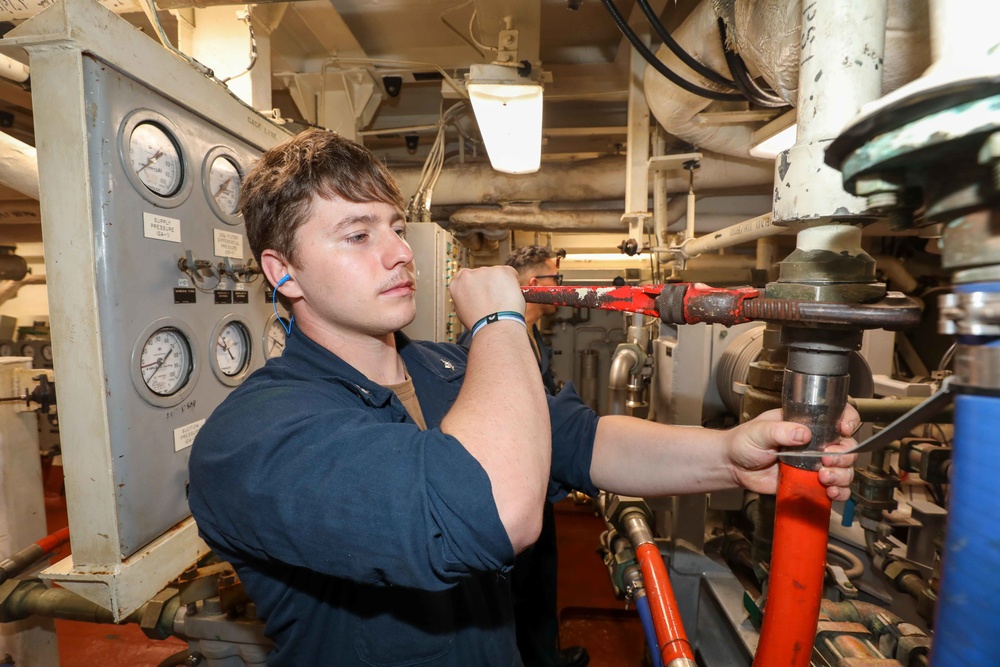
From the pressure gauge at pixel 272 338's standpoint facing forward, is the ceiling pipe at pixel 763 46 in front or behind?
in front

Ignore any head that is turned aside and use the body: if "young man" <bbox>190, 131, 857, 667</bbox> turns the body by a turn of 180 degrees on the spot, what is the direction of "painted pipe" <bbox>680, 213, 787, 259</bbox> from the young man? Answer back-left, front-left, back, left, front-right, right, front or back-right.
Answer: right

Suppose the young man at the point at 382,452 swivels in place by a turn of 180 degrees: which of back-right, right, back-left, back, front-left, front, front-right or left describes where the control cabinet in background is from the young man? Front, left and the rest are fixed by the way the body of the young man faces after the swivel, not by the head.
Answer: front-right

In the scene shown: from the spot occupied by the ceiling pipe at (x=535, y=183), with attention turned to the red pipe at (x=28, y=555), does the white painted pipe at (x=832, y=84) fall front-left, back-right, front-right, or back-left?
front-left

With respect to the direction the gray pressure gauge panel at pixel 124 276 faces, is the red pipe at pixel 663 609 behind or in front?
in front

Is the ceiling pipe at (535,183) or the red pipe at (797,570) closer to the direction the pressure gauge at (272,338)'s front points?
the red pipe

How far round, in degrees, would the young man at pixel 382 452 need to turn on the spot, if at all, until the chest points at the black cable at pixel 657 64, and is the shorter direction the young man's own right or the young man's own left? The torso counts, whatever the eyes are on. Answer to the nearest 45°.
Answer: approximately 90° to the young man's own left

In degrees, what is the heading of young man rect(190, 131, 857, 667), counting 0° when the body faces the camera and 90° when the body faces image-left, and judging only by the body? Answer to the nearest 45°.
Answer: approximately 315°

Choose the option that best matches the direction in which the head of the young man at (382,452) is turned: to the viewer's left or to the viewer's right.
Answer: to the viewer's right

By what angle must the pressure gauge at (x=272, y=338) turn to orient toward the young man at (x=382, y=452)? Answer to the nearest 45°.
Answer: approximately 45° to its right

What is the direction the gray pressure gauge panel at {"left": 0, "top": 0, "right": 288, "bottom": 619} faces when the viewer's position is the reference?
facing the viewer and to the right of the viewer

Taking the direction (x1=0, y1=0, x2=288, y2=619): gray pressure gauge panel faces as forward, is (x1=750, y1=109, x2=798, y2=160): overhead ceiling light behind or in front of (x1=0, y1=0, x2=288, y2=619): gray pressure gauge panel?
in front

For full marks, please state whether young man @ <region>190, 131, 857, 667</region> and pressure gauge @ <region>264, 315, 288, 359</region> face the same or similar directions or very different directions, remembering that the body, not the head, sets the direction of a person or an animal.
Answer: same or similar directions

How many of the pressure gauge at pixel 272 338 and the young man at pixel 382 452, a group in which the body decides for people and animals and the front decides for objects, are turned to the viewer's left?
0
